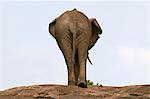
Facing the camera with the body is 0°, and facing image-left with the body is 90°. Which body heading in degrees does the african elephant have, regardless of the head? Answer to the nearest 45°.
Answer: approximately 180°
